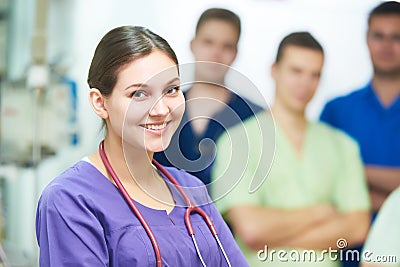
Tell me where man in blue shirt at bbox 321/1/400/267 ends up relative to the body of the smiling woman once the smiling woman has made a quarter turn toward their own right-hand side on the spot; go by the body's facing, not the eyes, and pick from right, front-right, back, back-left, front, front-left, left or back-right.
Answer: back

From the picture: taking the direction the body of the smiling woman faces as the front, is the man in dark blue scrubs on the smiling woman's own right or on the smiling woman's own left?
on the smiling woman's own left

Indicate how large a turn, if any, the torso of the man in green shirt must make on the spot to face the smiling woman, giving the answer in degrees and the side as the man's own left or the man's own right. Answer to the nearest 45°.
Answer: approximately 45° to the man's own right

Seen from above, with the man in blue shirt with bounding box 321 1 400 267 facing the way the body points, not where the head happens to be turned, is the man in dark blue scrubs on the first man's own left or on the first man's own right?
on the first man's own right

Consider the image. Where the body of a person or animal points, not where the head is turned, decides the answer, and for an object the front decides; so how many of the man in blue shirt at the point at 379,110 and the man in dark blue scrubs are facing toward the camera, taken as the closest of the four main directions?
2

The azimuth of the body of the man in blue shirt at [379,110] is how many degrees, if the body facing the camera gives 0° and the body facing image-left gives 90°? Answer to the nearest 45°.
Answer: approximately 0°

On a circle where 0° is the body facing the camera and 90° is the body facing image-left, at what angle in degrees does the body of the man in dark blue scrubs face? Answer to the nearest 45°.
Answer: approximately 0°

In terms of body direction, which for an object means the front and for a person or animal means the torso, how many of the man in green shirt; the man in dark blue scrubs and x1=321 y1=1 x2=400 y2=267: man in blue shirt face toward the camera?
3

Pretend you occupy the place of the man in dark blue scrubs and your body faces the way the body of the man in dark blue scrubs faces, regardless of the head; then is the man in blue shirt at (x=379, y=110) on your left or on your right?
on your left
